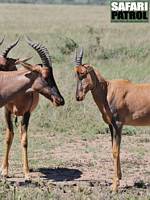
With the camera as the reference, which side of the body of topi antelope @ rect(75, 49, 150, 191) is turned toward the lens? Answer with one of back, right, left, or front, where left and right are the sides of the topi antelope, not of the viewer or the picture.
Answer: left
